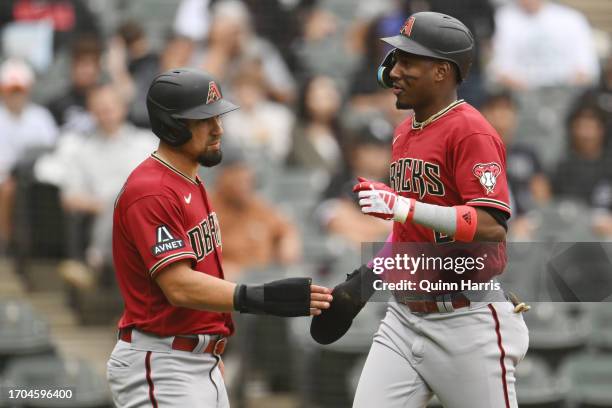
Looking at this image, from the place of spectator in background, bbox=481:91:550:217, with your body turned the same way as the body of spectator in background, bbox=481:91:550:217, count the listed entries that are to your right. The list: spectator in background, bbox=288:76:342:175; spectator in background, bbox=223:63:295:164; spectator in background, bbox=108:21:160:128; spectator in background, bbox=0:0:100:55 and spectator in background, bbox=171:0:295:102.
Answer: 5

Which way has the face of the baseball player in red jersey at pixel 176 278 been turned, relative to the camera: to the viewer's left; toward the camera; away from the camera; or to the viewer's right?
to the viewer's right

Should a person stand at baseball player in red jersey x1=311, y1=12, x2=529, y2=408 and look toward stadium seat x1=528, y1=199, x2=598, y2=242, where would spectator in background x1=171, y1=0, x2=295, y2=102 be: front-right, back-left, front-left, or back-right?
front-left

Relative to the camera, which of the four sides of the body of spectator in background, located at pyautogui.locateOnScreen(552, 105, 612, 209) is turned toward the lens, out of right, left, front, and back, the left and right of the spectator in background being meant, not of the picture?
front

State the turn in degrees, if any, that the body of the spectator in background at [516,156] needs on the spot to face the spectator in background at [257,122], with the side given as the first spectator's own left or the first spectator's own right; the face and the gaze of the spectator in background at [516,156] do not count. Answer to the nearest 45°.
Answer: approximately 90° to the first spectator's own right

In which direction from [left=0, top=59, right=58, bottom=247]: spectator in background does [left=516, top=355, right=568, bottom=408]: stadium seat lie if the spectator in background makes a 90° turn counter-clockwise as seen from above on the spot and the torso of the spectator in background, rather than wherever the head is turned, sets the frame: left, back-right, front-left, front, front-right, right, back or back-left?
front-right

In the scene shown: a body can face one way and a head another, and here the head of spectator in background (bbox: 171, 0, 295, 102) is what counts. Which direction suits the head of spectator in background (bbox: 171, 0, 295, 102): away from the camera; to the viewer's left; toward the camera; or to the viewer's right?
toward the camera

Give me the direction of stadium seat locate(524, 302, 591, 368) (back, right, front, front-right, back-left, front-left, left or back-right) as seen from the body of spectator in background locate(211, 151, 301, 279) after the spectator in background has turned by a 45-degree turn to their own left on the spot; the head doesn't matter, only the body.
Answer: front-left

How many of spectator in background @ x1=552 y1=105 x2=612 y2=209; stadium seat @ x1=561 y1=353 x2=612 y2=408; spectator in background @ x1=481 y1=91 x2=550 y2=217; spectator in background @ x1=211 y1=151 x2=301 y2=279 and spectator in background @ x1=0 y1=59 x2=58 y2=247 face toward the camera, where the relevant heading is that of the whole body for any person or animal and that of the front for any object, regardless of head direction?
5

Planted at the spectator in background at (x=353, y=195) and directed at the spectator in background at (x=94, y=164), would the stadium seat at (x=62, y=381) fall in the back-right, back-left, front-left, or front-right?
front-left

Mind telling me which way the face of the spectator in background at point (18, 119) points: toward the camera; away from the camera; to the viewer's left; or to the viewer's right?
toward the camera

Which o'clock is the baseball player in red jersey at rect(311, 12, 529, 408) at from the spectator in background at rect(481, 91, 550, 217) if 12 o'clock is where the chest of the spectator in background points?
The baseball player in red jersey is roughly at 12 o'clock from the spectator in background.

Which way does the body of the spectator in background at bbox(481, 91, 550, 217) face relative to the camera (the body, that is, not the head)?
toward the camera

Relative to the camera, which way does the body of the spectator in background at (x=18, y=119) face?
toward the camera

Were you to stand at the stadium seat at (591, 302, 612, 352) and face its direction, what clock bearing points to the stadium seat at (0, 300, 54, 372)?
the stadium seat at (0, 300, 54, 372) is roughly at 2 o'clock from the stadium seat at (591, 302, 612, 352).

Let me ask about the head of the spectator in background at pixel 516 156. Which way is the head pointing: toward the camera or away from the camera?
toward the camera

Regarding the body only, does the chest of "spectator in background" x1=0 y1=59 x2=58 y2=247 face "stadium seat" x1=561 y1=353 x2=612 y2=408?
no

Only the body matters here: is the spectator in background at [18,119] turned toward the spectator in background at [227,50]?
no

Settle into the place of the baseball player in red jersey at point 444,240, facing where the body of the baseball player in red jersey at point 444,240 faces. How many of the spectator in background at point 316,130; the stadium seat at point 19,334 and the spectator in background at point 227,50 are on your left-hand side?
0
